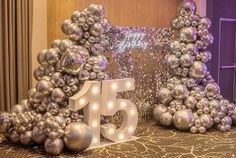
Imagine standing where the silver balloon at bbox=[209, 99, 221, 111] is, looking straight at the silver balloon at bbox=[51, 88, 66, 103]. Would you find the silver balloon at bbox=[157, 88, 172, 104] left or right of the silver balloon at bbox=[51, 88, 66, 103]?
right

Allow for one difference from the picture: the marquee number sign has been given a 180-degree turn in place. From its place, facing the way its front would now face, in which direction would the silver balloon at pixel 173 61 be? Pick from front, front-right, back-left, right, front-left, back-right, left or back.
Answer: right

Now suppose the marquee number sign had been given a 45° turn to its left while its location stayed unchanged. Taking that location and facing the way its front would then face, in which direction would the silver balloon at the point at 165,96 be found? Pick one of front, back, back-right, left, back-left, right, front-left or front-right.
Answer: front-left

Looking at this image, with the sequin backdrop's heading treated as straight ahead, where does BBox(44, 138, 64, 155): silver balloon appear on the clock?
The silver balloon is roughly at 1 o'clock from the sequin backdrop.

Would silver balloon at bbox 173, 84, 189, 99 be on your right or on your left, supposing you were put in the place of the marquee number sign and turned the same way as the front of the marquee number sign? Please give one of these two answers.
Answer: on your left

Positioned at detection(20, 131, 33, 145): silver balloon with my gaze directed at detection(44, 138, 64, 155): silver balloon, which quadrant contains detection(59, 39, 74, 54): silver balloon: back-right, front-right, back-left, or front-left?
front-left

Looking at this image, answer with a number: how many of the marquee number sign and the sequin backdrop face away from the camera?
0

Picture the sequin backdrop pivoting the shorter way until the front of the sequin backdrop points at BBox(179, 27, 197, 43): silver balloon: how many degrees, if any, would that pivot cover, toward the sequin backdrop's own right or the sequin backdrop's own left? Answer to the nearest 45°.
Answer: approximately 90° to the sequin backdrop's own left

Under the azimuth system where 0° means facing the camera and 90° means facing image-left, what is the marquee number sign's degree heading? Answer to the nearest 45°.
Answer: approximately 315°

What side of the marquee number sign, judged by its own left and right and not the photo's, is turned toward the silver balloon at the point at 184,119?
left

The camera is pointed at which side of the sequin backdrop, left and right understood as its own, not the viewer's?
front

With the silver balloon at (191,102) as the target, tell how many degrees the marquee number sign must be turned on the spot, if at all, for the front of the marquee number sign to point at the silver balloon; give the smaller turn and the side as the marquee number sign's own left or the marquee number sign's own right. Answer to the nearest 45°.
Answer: approximately 90° to the marquee number sign's own left

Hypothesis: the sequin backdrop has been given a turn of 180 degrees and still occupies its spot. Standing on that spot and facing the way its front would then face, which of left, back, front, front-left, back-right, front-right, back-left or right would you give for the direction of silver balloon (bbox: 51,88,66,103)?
back-left
